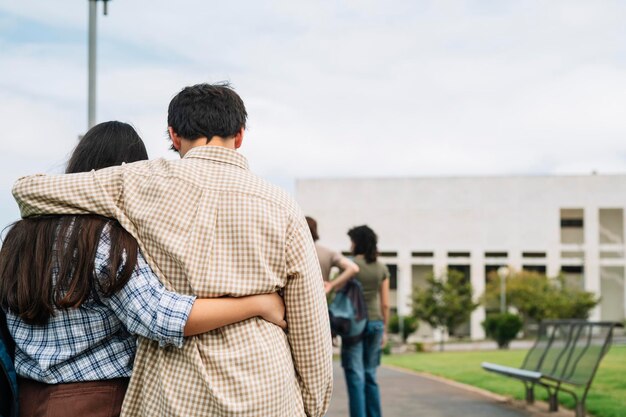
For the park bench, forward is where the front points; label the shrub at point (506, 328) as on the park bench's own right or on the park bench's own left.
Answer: on the park bench's own right

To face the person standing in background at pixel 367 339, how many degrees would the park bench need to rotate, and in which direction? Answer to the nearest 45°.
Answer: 0° — it already faces them

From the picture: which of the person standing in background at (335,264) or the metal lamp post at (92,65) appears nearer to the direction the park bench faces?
the person standing in background

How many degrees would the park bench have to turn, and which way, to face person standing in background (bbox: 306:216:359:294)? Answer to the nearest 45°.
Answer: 0° — it already faces them

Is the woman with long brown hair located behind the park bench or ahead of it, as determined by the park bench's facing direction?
ahead

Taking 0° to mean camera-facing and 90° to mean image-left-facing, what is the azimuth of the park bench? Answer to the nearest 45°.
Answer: approximately 45°

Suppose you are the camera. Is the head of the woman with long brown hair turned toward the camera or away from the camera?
away from the camera
